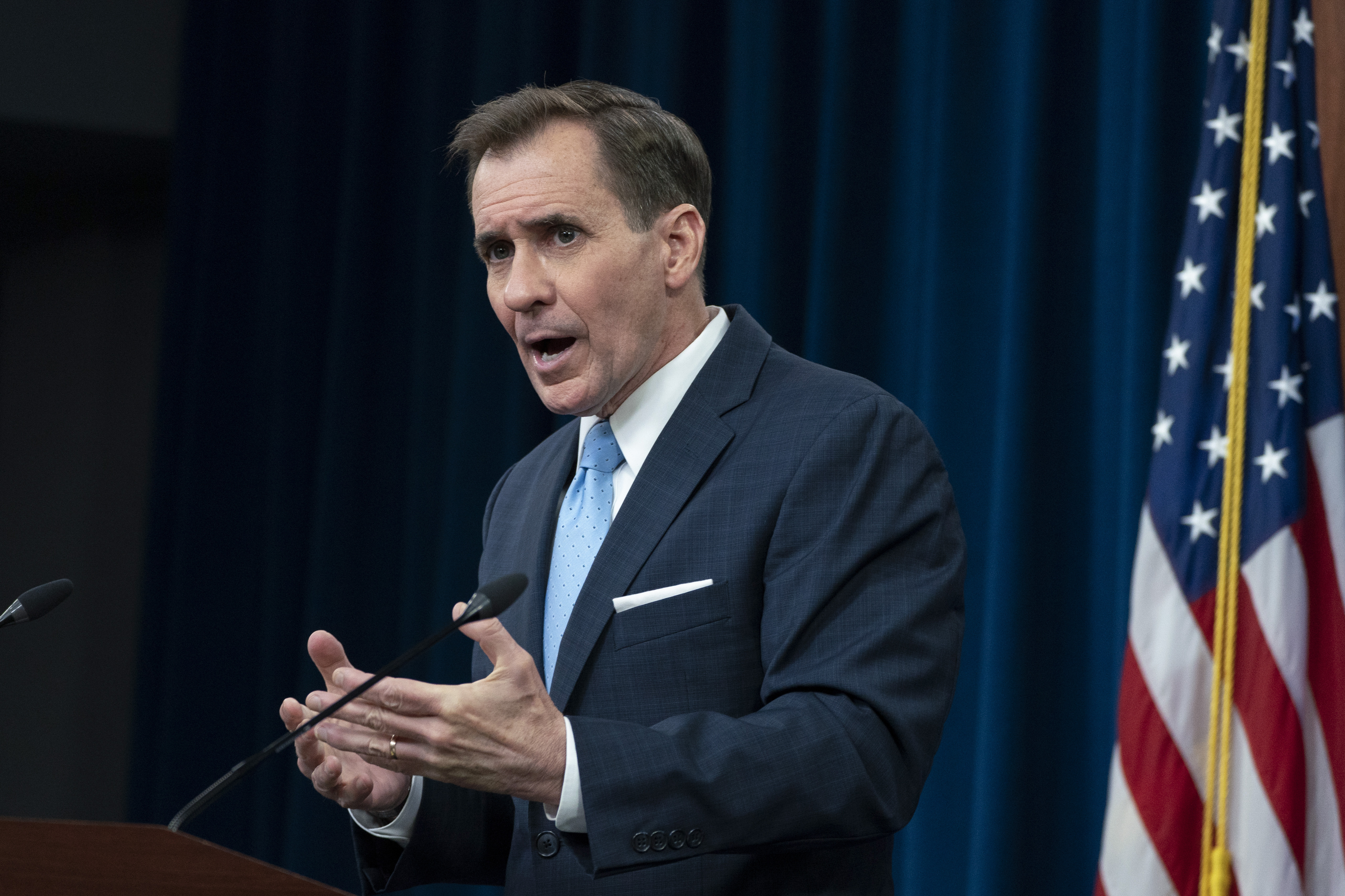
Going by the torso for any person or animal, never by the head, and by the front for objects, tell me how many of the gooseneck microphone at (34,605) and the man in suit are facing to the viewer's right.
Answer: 1

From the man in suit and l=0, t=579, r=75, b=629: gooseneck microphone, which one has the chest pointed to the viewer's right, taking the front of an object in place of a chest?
the gooseneck microphone

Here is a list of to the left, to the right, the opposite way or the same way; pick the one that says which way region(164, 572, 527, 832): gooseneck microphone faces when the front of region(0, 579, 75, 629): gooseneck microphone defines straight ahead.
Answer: the same way

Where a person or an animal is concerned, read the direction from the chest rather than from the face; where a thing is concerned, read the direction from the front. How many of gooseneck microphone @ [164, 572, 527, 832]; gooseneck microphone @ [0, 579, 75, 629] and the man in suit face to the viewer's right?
2

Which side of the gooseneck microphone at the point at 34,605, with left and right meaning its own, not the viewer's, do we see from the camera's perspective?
right

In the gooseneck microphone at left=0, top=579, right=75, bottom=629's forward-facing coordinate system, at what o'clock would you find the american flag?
The american flag is roughly at 12 o'clock from the gooseneck microphone.

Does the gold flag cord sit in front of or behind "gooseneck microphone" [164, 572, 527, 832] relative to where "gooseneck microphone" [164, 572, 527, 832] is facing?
in front

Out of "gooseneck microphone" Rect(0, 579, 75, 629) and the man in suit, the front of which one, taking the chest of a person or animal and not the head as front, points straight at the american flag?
the gooseneck microphone

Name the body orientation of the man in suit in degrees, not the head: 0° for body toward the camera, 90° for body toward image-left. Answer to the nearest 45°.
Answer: approximately 45°

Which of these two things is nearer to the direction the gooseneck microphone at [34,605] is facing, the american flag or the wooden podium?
the american flag

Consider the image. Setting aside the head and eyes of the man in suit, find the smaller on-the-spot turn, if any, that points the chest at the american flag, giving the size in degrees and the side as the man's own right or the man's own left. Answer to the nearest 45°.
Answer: approximately 180°

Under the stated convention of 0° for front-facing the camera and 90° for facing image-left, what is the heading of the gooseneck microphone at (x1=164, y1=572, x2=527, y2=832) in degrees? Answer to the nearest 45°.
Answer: approximately 270°

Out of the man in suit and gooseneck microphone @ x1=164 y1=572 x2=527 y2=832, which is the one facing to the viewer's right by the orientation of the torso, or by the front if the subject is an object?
the gooseneck microphone

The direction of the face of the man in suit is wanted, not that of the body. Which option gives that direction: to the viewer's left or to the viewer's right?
to the viewer's left
